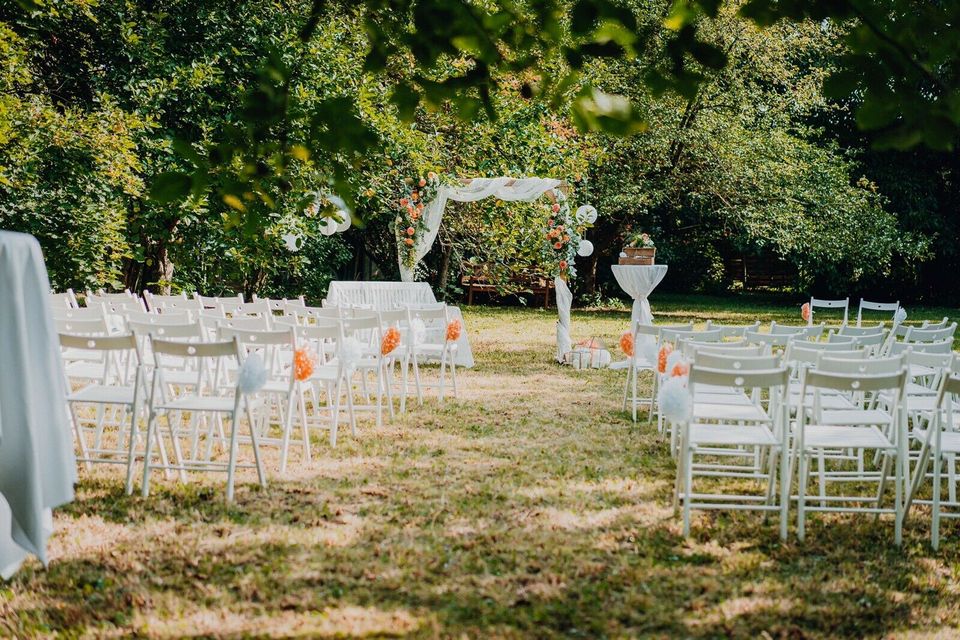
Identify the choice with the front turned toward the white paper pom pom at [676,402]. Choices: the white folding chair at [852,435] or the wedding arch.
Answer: the wedding arch

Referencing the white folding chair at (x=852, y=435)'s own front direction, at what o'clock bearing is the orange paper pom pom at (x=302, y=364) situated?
The orange paper pom pom is roughly at 9 o'clock from the white folding chair.

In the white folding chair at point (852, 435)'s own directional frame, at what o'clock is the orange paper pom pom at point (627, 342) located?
The orange paper pom pom is roughly at 11 o'clock from the white folding chair.

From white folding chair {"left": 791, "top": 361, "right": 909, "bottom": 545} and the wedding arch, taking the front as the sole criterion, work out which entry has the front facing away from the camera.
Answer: the white folding chair

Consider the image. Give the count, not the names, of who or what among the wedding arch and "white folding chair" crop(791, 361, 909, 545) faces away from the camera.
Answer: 1

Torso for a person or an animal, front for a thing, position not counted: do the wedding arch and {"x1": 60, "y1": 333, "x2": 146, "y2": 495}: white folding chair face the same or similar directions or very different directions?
very different directions

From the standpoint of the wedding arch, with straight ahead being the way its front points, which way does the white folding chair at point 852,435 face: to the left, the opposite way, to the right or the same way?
the opposite way

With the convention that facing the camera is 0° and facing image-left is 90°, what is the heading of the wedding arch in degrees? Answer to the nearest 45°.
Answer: approximately 0°

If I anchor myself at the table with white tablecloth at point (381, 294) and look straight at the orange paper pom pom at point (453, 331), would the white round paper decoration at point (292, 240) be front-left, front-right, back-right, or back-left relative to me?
back-right

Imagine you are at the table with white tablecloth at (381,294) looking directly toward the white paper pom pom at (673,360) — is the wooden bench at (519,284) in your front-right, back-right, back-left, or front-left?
back-left

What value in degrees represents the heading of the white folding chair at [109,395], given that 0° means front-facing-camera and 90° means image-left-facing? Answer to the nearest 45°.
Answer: approximately 225°

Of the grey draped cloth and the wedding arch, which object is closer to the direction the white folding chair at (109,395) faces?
the wedding arch

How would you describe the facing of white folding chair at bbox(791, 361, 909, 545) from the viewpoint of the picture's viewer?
facing away from the viewer
